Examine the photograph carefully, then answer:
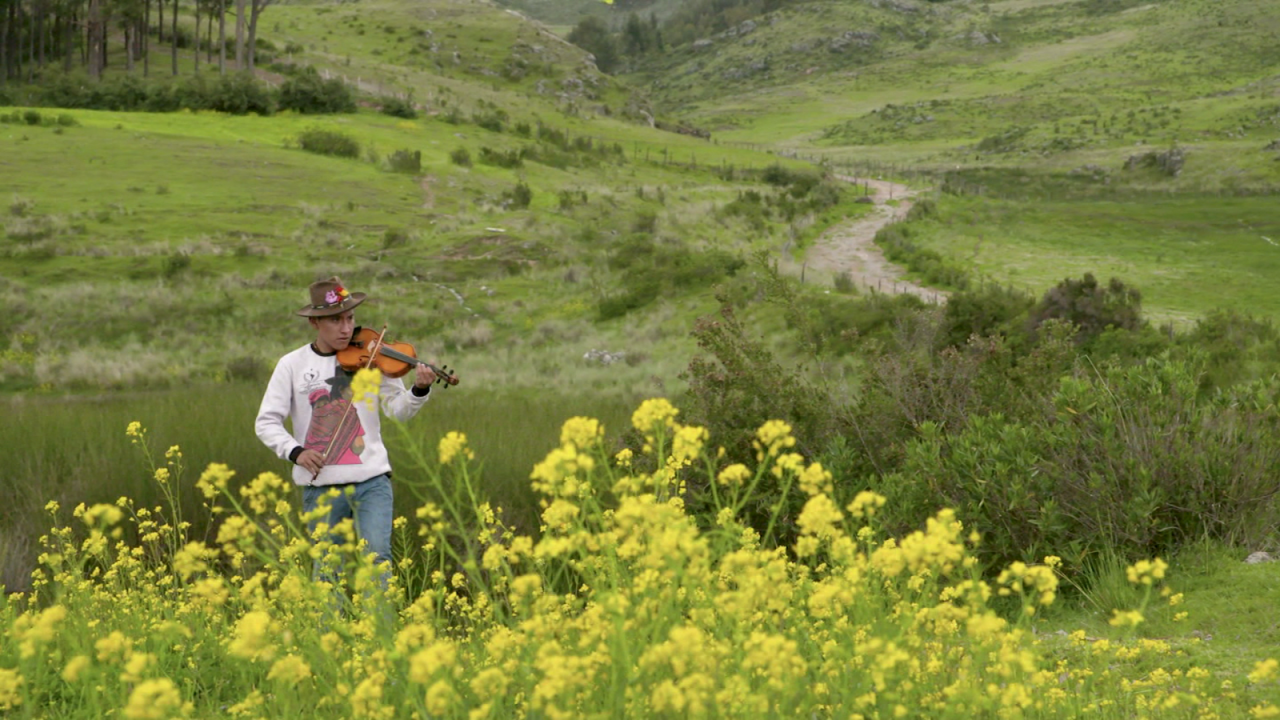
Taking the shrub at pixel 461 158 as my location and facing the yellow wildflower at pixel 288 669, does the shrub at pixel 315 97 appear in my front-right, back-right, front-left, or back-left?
back-right

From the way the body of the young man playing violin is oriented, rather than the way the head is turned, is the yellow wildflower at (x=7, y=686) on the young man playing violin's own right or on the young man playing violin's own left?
on the young man playing violin's own right

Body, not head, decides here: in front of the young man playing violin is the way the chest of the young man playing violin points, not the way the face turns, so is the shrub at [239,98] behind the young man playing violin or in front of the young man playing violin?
behind

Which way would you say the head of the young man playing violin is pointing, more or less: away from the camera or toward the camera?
toward the camera

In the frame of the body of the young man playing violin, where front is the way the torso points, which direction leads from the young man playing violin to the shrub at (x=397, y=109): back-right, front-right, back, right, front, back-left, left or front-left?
back-left

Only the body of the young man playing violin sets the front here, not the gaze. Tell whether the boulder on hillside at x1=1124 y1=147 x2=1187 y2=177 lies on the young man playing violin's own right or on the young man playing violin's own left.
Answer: on the young man playing violin's own left

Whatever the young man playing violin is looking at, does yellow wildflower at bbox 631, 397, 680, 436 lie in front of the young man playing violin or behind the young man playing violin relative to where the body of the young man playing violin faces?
in front

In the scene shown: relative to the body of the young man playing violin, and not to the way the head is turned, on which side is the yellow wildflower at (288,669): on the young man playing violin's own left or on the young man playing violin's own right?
on the young man playing violin's own right

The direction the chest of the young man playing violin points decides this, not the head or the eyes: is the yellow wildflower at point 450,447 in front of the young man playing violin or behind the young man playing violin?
in front

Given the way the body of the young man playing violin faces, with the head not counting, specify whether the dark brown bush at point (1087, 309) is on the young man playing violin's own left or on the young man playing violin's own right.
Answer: on the young man playing violin's own left
